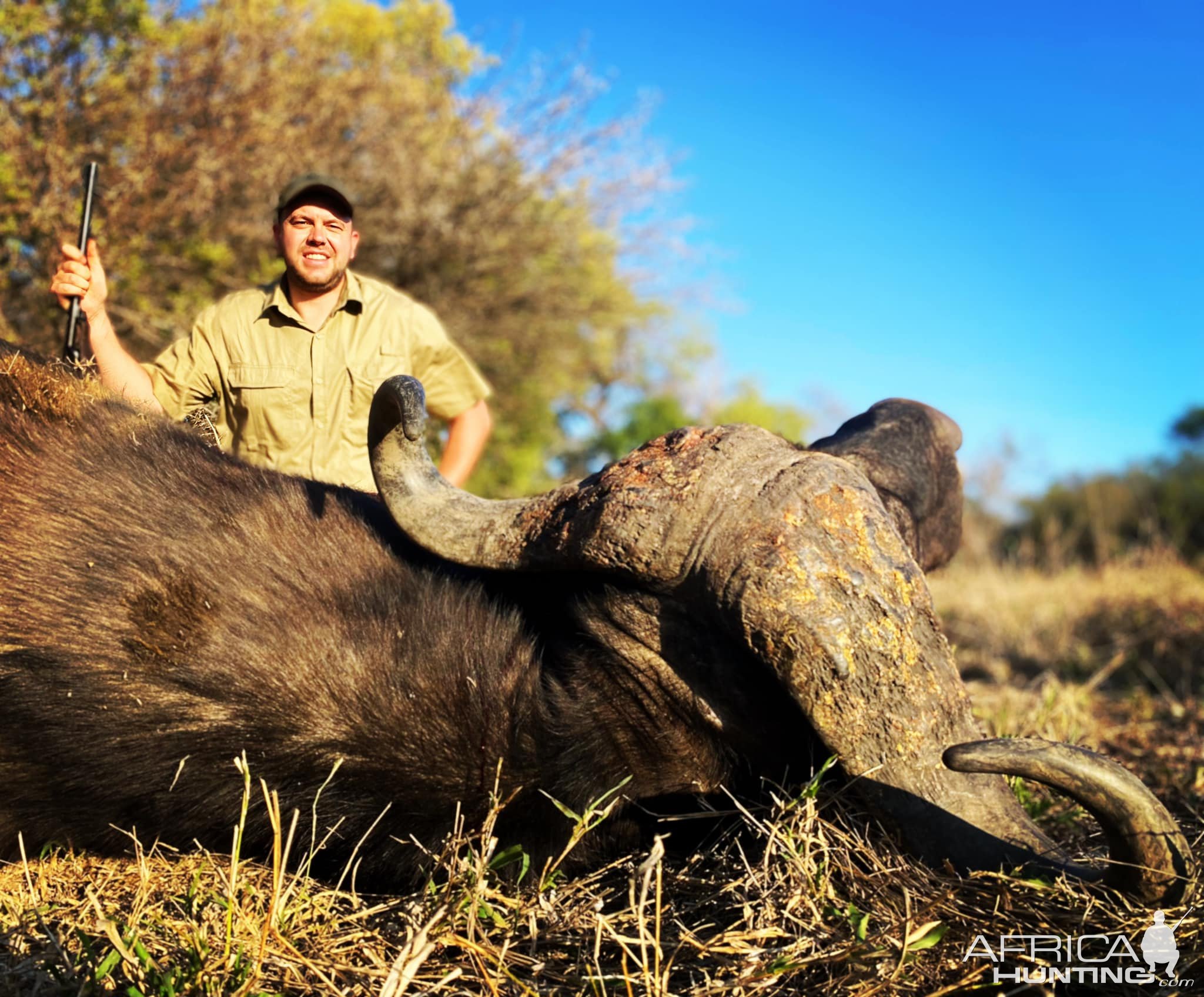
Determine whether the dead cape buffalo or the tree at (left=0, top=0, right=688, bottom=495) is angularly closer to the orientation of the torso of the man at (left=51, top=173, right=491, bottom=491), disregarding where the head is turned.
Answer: the dead cape buffalo

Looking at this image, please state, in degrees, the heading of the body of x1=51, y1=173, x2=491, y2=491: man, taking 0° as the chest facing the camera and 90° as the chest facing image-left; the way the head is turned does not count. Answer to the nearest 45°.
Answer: approximately 0°

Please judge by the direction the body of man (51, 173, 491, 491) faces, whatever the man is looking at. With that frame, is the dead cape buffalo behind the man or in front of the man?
in front

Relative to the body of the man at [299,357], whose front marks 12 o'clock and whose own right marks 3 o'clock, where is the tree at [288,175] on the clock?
The tree is roughly at 6 o'clock from the man.
